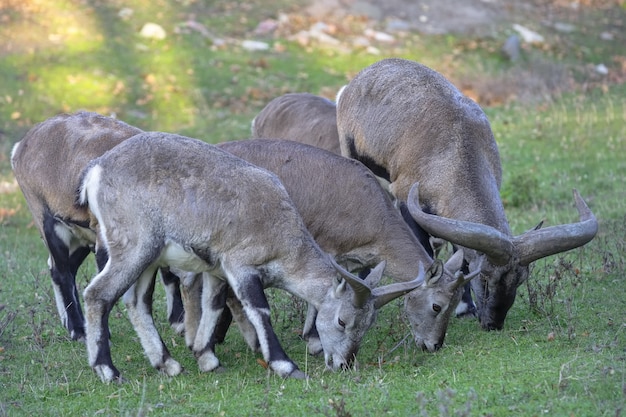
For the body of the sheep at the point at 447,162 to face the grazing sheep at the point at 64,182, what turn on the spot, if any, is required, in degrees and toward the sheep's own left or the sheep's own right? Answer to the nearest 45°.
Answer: approximately 135° to the sheep's own right

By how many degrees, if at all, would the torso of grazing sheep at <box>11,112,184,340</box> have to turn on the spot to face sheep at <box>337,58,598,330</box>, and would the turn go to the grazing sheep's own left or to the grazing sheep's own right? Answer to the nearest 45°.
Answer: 0° — it already faces it

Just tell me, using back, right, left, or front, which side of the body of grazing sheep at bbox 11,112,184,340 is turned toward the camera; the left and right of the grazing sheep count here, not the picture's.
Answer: right

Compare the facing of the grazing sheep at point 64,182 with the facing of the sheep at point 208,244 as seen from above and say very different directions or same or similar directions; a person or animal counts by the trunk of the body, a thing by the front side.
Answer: same or similar directions

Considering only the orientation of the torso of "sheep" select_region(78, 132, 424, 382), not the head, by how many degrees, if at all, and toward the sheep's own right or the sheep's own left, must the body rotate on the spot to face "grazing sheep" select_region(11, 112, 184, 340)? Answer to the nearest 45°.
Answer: approximately 135° to the sheep's own left

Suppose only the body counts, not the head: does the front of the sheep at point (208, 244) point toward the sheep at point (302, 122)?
no

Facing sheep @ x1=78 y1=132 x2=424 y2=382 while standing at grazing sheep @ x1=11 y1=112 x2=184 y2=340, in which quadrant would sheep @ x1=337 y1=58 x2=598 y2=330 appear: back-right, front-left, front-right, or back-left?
front-left

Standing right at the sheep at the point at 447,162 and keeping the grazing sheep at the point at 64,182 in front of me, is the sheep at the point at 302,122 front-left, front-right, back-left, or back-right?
front-right

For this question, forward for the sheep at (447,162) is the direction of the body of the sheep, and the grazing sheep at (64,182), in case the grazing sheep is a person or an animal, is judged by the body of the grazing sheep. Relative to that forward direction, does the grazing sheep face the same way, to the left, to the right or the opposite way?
to the left

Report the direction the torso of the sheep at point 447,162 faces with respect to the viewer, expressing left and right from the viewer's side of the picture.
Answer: facing the viewer and to the right of the viewer

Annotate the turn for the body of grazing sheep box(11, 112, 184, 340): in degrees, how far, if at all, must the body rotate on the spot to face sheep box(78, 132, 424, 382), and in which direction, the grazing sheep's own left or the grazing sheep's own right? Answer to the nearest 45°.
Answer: approximately 45° to the grazing sheep's own right

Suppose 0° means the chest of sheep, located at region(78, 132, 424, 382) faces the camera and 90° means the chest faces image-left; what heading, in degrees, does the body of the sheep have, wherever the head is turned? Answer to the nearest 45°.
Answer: approximately 270°

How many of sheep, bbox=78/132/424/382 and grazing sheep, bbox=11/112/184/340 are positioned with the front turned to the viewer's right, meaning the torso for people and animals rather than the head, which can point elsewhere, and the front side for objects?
2
